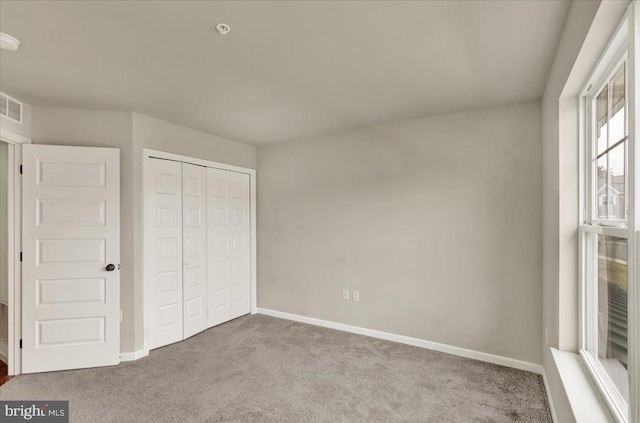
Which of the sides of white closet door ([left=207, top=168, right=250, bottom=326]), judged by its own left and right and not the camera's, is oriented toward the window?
front

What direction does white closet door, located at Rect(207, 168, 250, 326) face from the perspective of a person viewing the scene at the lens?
facing the viewer and to the right of the viewer

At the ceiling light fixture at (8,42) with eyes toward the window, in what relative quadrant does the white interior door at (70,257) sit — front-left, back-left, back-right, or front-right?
back-left

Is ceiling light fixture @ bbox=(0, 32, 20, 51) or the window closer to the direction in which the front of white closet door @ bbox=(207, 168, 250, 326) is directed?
the window

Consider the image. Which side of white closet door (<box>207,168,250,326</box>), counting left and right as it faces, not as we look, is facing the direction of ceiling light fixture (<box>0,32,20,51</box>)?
right

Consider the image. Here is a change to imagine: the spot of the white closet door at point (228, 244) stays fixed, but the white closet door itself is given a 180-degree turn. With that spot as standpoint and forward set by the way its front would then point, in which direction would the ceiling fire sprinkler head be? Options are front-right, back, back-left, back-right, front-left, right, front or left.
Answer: back-left

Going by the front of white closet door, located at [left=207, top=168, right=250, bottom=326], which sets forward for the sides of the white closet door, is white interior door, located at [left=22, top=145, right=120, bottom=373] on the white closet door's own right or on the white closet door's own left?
on the white closet door's own right

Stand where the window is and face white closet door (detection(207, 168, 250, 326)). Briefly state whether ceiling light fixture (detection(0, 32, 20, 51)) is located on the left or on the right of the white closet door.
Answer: left
